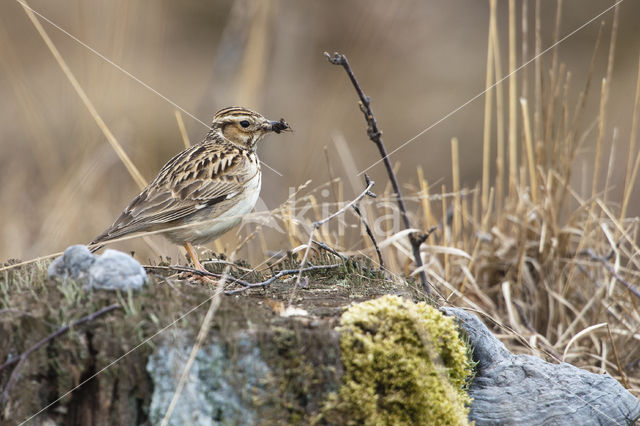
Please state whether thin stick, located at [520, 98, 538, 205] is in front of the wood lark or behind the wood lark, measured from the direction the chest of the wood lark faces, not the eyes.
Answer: in front

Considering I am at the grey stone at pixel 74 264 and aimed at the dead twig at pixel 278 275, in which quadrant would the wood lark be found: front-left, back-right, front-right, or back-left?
front-left

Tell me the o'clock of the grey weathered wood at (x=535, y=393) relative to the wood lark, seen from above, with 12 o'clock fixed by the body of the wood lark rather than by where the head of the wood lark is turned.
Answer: The grey weathered wood is roughly at 2 o'clock from the wood lark.

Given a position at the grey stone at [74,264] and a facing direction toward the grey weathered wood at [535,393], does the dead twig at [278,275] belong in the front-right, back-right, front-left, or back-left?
front-left

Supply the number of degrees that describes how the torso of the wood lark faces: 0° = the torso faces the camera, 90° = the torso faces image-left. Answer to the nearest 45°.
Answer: approximately 270°

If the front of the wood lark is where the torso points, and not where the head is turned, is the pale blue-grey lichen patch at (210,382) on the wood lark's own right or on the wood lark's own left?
on the wood lark's own right

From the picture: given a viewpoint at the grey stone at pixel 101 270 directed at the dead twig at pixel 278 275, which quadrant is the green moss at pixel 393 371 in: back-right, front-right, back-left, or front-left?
front-right

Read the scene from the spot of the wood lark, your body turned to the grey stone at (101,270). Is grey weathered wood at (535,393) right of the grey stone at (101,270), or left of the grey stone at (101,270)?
left

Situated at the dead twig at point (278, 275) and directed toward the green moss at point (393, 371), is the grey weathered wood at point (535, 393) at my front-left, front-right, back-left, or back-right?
front-left

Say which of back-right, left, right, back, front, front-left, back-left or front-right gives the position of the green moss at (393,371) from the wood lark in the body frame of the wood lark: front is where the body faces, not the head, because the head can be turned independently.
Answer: right
